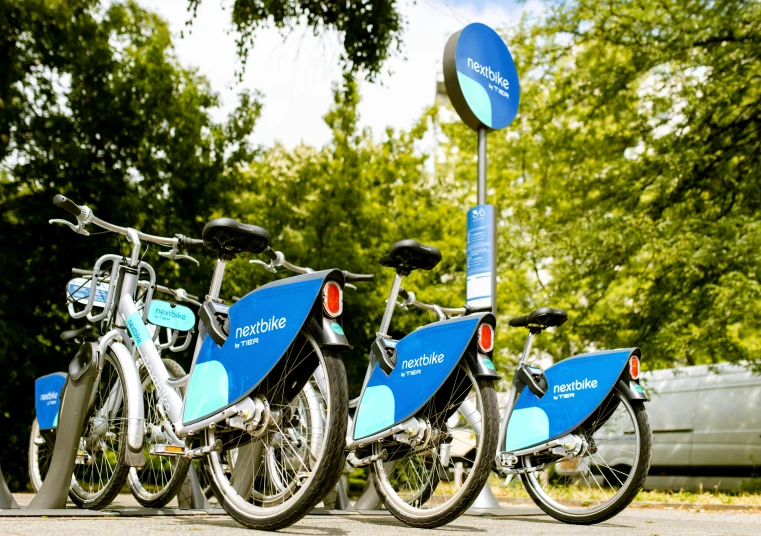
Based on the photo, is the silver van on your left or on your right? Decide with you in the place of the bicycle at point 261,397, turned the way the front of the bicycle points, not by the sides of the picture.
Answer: on your right

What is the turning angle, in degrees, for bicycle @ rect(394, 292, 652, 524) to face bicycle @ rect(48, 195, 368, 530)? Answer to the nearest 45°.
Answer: approximately 90° to its left

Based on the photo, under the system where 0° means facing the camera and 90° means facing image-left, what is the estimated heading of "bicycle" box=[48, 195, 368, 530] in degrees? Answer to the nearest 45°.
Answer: approximately 135°

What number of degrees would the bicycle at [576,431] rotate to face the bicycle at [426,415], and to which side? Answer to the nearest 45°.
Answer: approximately 90° to its left

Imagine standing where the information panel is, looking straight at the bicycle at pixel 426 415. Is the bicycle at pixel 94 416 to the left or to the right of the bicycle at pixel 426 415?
right
